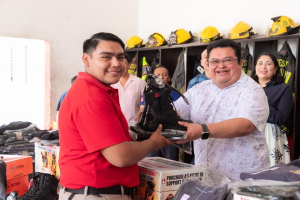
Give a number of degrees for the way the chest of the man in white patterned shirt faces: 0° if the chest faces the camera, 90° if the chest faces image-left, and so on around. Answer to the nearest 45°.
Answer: approximately 45°

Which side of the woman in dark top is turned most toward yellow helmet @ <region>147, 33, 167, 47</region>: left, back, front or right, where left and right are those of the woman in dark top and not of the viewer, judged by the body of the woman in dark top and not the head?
right

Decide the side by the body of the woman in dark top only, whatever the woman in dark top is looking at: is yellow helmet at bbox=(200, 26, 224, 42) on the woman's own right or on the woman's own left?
on the woman's own right

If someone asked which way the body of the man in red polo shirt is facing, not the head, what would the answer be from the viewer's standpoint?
to the viewer's right

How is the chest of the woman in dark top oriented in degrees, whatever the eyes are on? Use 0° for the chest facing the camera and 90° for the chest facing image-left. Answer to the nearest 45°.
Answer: approximately 45°

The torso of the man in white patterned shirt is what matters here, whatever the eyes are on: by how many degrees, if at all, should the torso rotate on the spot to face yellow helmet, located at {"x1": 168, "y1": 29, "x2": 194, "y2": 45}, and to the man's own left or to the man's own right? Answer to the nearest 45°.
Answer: approximately 135° to the man's own right
